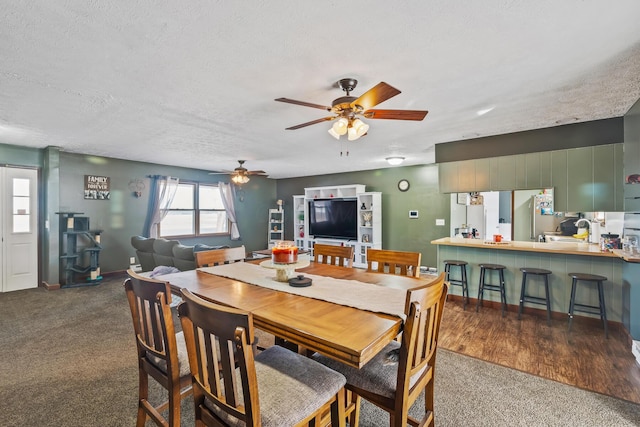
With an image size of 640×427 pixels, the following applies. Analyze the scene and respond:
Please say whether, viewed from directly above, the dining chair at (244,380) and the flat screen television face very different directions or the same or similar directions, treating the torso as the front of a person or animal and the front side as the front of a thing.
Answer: very different directions

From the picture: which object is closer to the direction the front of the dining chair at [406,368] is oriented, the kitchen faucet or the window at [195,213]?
the window

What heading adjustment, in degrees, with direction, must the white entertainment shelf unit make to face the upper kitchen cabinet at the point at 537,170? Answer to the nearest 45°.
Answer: approximately 90° to its left

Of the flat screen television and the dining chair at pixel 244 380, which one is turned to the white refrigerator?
the dining chair

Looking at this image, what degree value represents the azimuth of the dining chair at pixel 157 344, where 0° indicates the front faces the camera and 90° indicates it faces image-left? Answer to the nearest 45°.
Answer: approximately 225°

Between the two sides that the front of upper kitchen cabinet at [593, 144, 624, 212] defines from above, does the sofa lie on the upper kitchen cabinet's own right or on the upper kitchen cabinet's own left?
on the upper kitchen cabinet's own right

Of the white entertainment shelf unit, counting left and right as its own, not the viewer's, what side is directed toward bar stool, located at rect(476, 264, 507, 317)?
left

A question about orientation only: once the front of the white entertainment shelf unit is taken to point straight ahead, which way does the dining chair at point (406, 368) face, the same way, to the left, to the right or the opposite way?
to the right
